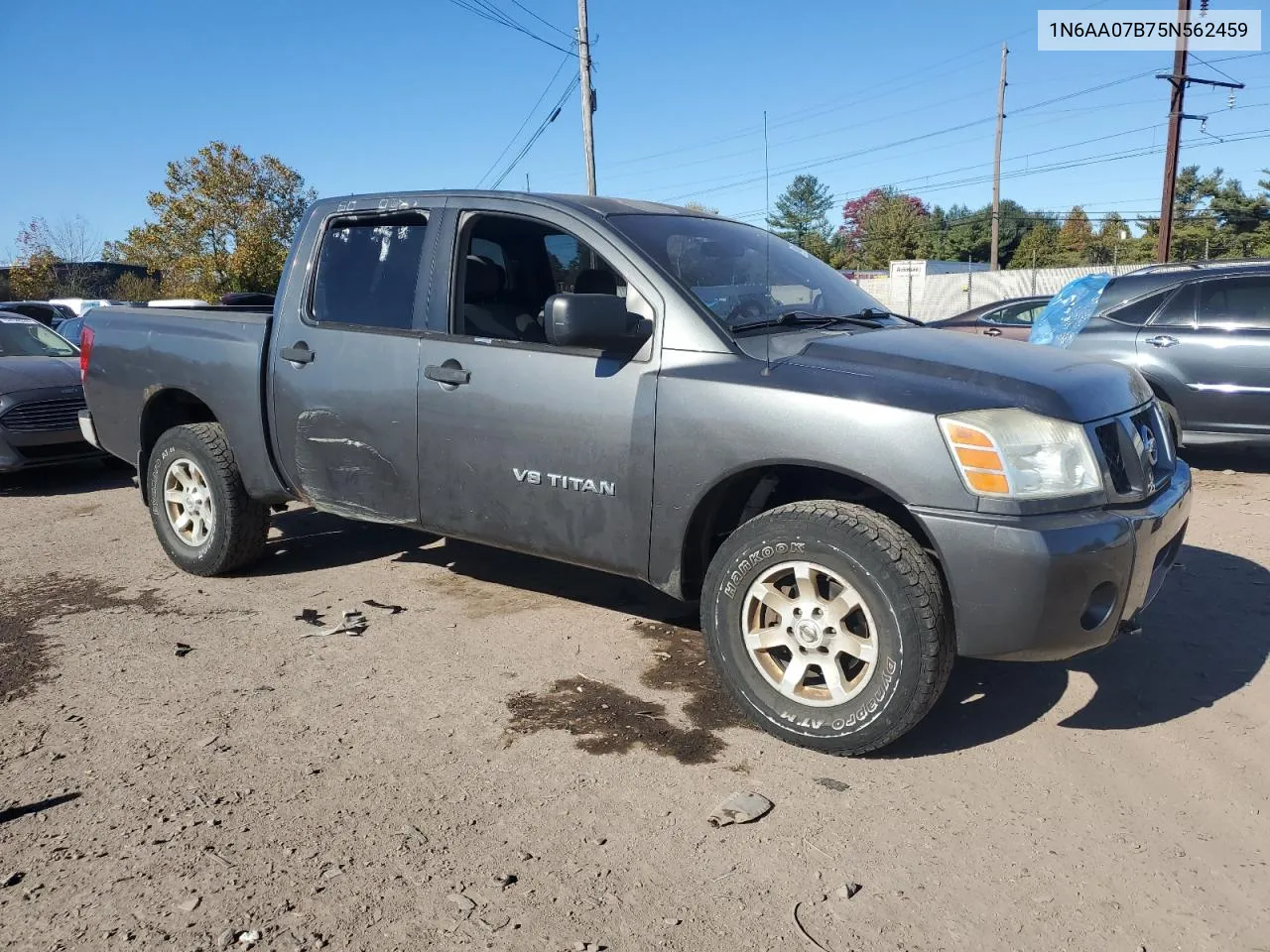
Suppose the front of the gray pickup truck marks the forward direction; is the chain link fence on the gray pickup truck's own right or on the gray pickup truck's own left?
on the gray pickup truck's own left

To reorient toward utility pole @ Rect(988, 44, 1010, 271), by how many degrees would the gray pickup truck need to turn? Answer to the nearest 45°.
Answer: approximately 135° to its left

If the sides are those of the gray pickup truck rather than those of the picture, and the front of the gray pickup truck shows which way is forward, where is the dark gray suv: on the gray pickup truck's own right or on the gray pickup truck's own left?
on the gray pickup truck's own left

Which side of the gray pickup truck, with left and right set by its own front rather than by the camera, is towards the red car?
left

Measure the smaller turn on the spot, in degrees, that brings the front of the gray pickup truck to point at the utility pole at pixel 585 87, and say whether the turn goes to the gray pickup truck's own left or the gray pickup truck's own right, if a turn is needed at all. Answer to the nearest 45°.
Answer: approximately 135° to the gray pickup truck's own left

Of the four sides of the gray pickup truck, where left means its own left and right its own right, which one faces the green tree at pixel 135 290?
back

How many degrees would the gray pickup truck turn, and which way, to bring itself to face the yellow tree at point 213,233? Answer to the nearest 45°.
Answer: approximately 180°

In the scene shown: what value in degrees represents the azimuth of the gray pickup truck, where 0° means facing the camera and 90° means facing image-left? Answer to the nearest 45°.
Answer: approximately 315°
